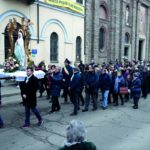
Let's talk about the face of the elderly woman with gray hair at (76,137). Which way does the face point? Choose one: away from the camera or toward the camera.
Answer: away from the camera

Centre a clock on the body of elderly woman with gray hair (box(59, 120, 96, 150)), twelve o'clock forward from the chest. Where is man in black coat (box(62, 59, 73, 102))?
The man in black coat is roughly at 12 o'clock from the elderly woman with gray hair.

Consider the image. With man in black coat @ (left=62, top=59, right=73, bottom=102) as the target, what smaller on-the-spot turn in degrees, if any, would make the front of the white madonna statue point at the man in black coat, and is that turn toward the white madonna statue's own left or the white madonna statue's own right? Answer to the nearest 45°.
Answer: approximately 90° to the white madonna statue's own left

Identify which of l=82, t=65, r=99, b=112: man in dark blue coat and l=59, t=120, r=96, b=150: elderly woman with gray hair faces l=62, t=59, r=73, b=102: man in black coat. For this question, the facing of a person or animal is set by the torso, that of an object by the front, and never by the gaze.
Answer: the elderly woman with gray hair

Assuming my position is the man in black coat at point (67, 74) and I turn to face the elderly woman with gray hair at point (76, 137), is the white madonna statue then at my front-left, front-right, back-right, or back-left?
back-right

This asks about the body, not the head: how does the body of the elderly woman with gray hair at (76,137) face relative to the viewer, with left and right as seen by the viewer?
facing away from the viewer

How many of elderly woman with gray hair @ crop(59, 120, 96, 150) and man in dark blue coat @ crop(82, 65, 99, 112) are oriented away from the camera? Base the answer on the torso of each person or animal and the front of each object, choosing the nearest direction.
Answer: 1

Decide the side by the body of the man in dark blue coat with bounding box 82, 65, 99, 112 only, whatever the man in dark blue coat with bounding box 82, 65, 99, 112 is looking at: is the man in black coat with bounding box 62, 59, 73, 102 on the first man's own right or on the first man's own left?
on the first man's own right

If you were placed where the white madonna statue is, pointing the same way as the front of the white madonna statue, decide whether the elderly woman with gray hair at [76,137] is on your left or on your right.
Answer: on your left

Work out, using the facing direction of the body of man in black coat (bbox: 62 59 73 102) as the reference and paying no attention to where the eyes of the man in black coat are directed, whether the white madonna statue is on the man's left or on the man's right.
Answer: on the man's right

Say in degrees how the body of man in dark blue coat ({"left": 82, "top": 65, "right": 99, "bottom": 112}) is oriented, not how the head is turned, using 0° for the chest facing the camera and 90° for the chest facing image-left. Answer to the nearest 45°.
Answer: approximately 45°
